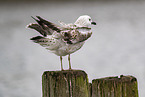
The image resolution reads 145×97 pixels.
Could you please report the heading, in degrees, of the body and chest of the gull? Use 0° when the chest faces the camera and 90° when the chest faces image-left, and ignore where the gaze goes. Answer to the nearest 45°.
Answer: approximately 270°
